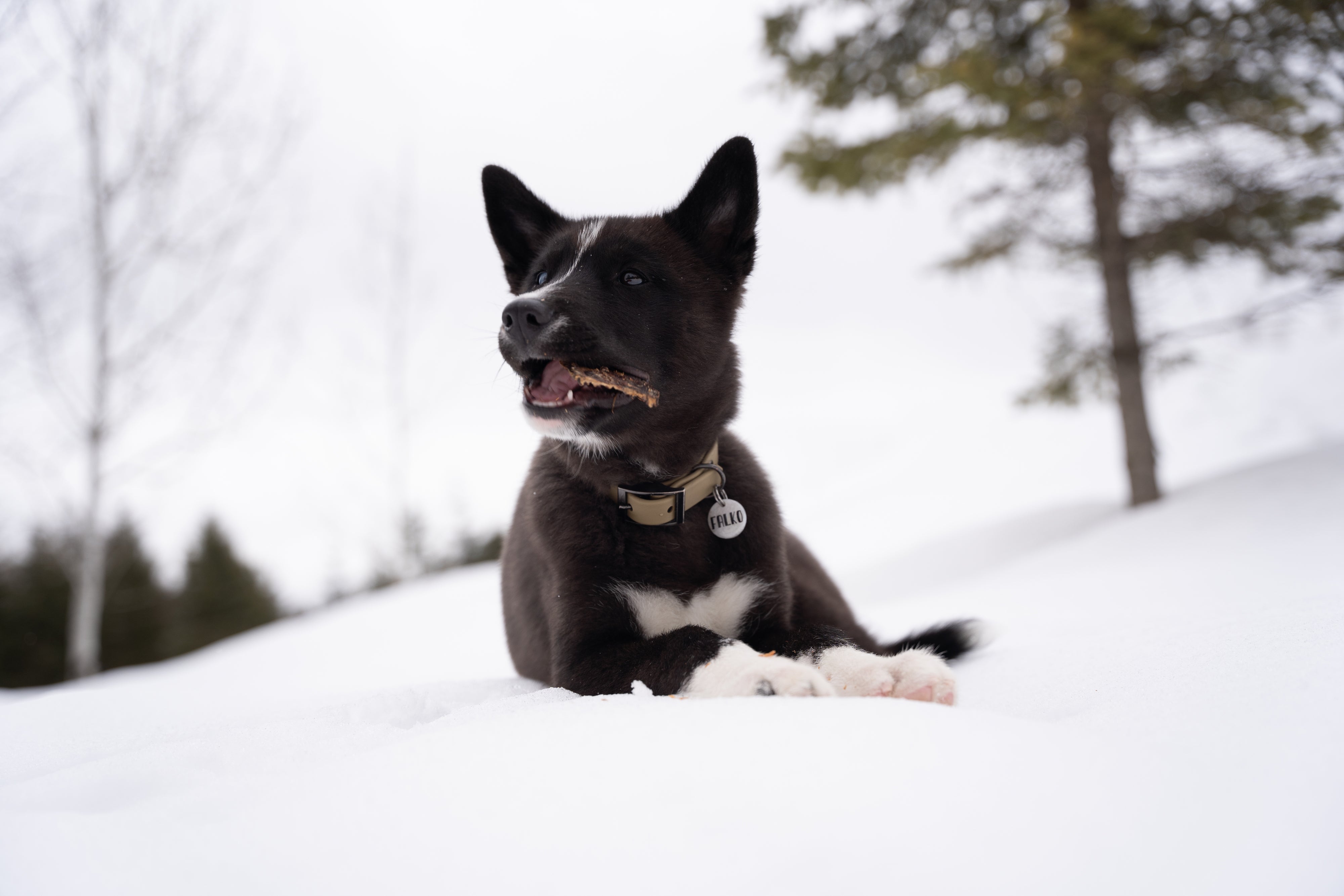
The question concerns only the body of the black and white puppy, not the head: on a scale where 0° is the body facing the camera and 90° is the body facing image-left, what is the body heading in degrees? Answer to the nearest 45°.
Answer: approximately 0°

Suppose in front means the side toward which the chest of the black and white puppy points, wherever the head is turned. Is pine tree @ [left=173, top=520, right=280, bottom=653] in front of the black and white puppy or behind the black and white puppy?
behind

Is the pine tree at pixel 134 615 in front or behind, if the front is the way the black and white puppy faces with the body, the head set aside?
behind

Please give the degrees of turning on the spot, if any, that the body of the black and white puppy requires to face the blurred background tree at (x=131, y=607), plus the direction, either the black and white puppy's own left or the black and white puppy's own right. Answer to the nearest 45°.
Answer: approximately 135° to the black and white puppy's own right
